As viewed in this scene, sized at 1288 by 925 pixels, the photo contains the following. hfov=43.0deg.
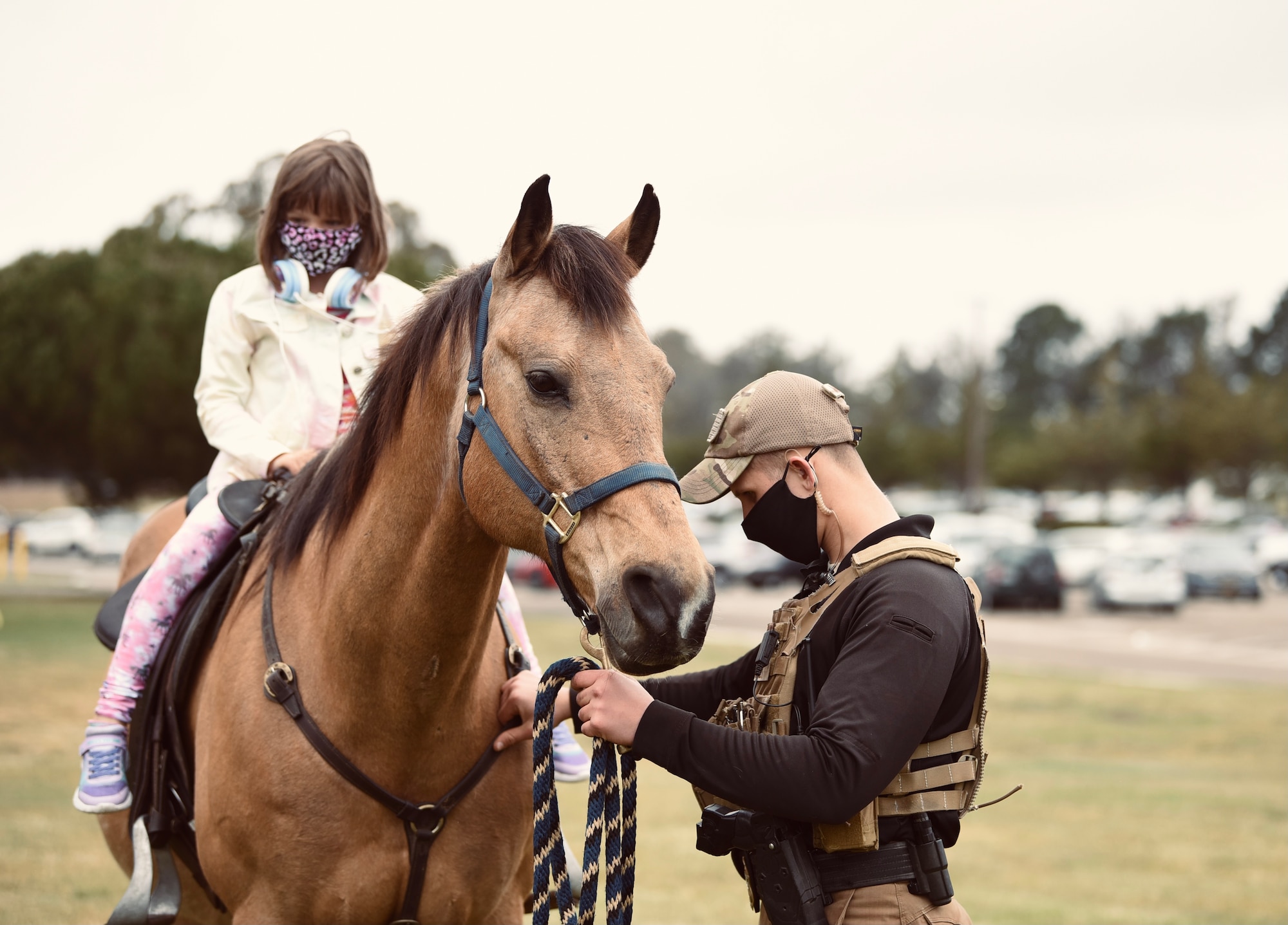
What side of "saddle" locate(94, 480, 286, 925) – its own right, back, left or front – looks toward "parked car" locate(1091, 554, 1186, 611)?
left

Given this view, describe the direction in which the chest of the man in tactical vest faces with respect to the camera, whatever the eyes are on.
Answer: to the viewer's left

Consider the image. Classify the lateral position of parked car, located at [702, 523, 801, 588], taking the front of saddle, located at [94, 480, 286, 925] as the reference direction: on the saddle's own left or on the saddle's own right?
on the saddle's own left

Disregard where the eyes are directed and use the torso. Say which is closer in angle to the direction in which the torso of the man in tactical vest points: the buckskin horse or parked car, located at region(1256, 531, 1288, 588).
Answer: the buckskin horse

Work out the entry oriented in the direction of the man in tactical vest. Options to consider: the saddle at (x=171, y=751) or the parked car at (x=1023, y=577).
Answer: the saddle

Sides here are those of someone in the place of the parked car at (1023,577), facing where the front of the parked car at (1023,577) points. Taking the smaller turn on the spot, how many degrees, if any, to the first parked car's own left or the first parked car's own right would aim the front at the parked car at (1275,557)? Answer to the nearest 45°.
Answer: approximately 45° to the first parked car's own right

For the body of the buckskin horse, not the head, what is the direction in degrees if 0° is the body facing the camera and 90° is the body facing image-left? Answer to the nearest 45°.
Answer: approximately 315°

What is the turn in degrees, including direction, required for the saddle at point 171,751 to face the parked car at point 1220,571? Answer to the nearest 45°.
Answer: approximately 90° to its left

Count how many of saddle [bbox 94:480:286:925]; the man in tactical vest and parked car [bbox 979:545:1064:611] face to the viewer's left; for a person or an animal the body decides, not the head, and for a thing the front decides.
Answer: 1

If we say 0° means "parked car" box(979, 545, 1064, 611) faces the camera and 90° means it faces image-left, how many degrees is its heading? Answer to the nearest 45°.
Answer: approximately 180°

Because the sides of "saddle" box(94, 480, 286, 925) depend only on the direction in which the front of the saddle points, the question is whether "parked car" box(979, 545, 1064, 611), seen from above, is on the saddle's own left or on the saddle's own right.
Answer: on the saddle's own left

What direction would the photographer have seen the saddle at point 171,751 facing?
facing the viewer and to the right of the viewer

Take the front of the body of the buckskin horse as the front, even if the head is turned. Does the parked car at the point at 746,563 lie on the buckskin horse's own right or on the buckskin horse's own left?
on the buckskin horse's own left
